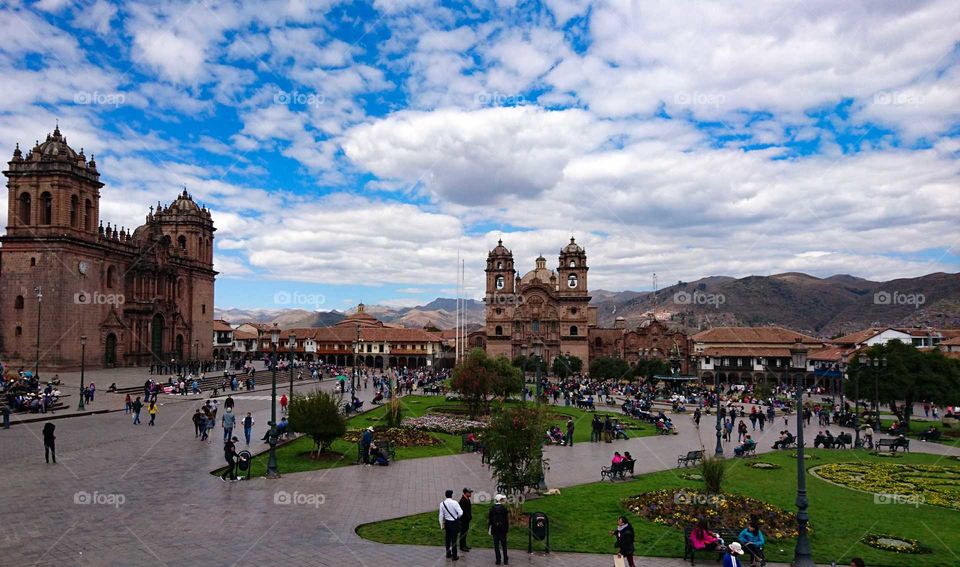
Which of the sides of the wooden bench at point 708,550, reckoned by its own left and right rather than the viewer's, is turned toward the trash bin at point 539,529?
right

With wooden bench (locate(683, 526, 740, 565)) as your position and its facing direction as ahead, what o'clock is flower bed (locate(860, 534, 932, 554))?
The flower bed is roughly at 8 o'clock from the wooden bench.

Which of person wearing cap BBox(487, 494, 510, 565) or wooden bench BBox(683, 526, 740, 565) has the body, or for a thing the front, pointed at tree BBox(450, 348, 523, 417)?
the person wearing cap

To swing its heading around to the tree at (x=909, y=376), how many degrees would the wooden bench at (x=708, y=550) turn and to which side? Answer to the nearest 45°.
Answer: approximately 180°

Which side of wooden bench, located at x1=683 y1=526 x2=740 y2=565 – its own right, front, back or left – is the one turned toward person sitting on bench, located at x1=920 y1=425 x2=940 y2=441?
back

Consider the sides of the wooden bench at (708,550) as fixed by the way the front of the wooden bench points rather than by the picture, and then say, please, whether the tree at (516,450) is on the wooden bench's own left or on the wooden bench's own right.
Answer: on the wooden bench's own right

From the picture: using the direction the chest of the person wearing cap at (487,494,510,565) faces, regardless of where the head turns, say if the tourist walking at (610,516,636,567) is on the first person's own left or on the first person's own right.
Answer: on the first person's own right

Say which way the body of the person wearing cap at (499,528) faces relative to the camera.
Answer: away from the camera

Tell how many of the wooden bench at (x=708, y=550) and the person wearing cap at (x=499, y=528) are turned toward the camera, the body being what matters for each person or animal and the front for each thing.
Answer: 1

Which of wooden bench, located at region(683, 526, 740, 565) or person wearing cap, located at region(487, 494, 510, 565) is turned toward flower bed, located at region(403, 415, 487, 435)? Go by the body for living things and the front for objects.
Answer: the person wearing cap

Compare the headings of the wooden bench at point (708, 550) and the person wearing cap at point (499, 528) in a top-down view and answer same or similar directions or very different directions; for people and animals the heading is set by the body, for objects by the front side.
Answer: very different directions
